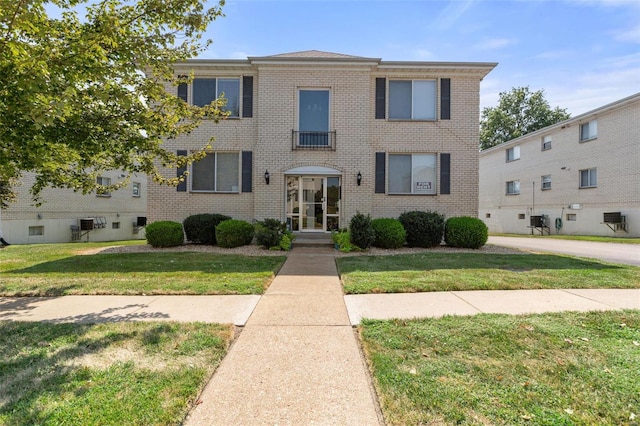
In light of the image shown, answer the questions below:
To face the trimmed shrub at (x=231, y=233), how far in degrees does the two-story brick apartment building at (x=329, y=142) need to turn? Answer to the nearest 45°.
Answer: approximately 45° to its right

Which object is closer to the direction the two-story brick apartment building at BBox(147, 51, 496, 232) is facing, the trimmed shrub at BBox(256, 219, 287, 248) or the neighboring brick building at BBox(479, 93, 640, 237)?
the trimmed shrub

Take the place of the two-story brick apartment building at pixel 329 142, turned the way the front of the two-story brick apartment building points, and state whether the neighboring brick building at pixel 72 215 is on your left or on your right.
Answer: on your right

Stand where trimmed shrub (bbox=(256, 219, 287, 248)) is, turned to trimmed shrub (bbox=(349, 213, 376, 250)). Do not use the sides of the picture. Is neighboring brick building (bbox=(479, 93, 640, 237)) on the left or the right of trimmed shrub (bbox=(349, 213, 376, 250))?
left

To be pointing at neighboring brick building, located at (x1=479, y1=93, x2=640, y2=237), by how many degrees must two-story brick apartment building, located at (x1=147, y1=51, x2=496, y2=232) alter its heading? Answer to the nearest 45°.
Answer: approximately 135° to its left

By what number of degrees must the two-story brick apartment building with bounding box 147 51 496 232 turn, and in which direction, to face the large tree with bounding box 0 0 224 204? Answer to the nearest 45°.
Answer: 0° — it already faces it

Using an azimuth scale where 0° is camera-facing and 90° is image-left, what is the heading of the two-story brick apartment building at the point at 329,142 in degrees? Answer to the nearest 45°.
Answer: approximately 0°
